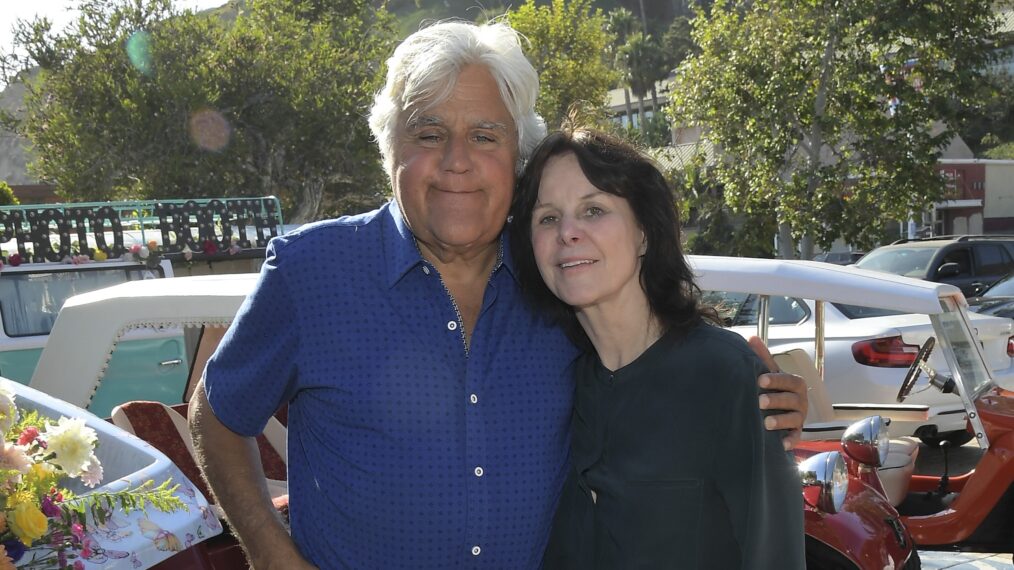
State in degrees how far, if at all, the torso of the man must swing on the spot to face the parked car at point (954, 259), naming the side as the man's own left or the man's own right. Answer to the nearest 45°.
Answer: approximately 135° to the man's own left

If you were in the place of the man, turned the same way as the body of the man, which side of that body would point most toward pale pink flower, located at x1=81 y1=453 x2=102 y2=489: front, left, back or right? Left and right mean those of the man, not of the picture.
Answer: right

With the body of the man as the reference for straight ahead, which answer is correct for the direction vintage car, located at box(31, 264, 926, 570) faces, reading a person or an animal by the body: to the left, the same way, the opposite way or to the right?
to the left

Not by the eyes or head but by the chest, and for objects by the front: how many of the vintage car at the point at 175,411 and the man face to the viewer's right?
1

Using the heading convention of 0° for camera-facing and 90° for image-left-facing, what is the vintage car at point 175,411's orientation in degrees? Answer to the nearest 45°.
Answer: approximately 270°

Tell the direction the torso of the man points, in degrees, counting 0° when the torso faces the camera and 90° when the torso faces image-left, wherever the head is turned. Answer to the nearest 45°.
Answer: approximately 0°

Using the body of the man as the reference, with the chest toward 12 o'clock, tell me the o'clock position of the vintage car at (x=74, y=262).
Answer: The vintage car is roughly at 5 o'clock from the man.

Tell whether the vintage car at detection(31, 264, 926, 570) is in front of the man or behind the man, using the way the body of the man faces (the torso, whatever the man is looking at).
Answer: behind

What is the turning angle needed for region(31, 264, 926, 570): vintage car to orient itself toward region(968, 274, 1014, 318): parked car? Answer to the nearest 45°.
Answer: approximately 45° to its left

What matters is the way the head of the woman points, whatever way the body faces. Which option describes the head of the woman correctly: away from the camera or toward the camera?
toward the camera

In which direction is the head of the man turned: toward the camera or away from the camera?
toward the camera
